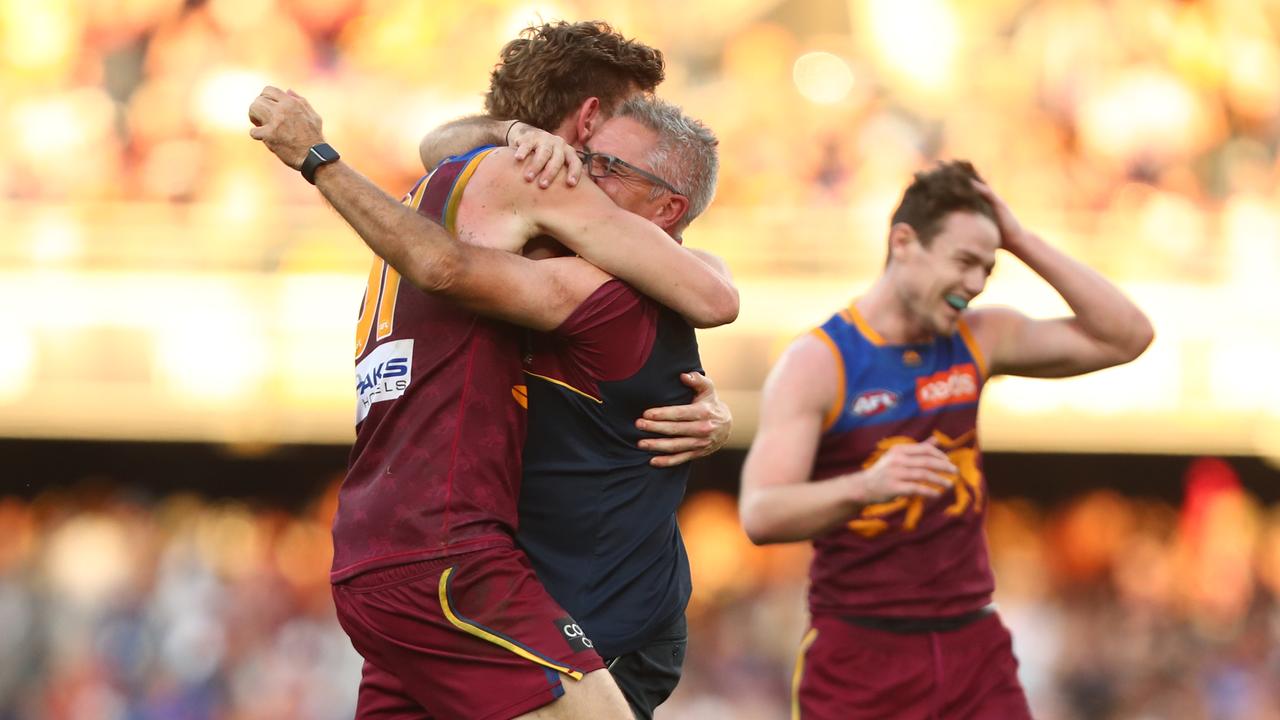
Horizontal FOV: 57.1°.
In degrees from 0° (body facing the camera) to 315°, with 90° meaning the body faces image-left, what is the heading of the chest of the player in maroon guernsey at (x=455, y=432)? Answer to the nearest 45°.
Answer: approximately 270°

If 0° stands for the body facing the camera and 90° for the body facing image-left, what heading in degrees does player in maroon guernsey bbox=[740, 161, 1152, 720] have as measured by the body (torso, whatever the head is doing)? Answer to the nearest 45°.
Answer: approximately 315°

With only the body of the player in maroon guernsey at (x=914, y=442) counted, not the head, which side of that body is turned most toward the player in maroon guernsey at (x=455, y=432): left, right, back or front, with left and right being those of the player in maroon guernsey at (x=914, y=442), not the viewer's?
right
